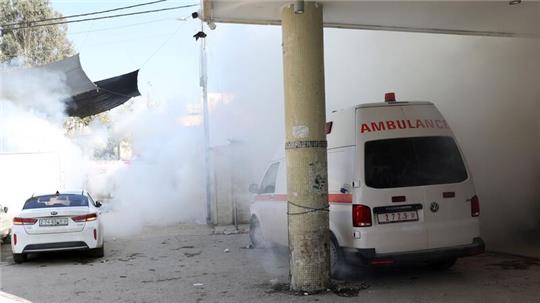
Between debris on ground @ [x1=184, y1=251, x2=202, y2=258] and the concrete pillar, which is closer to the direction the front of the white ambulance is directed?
the debris on ground

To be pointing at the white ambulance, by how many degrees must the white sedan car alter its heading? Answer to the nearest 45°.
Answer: approximately 135° to its right

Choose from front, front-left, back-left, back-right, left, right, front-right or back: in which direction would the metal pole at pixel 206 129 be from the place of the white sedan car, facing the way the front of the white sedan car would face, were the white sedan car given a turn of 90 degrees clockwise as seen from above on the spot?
front-left

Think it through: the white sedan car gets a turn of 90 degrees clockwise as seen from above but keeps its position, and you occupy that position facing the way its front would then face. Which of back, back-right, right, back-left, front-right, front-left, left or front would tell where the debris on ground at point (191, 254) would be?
front

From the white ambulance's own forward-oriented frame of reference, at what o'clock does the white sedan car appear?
The white sedan car is roughly at 11 o'clock from the white ambulance.

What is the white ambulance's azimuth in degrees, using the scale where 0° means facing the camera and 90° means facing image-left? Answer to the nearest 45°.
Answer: approximately 135°

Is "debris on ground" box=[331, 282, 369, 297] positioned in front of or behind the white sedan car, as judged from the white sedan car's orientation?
behind

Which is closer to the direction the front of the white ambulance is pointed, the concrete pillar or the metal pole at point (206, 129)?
the metal pole

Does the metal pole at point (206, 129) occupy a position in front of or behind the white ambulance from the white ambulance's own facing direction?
in front

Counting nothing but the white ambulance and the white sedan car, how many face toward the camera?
0

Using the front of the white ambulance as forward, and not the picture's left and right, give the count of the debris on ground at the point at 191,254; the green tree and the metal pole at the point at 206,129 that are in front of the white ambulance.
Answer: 2

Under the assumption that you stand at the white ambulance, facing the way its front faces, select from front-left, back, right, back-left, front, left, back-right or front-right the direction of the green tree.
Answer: front

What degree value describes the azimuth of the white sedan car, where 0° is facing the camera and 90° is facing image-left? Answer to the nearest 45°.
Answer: approximately 180°

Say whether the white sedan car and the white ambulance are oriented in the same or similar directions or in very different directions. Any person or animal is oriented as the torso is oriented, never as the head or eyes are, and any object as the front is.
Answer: same or similar directions

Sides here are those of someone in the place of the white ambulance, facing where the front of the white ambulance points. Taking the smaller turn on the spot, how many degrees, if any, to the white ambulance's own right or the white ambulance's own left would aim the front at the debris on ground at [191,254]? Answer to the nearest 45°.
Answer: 0° — it already faces it
